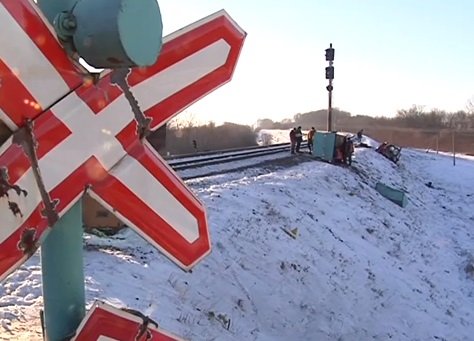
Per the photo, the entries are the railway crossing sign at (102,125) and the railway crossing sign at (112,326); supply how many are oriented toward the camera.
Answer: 2

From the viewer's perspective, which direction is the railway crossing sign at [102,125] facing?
toward the camera

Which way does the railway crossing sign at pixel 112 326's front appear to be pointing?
toward the camera
